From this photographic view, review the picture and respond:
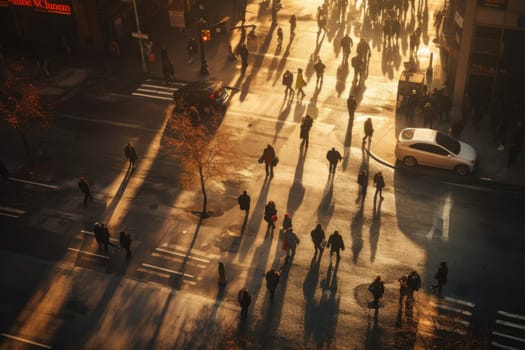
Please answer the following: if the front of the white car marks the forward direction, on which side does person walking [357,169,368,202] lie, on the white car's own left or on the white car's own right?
on the white car's own right

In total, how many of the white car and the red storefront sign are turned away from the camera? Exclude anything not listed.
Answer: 0

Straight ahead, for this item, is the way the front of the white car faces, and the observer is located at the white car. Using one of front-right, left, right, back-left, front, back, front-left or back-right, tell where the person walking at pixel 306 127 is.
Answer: back

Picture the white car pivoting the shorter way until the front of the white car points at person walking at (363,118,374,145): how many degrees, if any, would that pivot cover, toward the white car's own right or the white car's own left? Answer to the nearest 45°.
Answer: approximately 180°

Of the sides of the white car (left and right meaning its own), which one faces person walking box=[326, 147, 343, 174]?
back

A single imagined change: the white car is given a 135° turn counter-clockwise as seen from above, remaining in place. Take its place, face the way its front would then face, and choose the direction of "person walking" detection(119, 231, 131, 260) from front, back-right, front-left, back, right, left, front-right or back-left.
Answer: left

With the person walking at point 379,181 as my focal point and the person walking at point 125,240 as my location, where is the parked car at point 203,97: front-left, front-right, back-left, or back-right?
front-left

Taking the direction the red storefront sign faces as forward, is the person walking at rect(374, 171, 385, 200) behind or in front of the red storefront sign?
in front

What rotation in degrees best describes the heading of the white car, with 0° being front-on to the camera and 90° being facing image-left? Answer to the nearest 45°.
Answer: approximately 270°

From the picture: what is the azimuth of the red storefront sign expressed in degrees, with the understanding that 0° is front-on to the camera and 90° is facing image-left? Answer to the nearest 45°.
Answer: approximately 315°

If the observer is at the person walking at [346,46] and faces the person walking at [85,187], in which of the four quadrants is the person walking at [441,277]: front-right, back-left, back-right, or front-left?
front-left

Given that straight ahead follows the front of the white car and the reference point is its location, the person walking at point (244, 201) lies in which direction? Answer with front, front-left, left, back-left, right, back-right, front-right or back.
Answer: back-right

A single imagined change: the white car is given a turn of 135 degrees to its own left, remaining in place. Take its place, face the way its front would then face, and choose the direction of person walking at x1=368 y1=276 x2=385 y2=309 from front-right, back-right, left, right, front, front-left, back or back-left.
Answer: back-left
